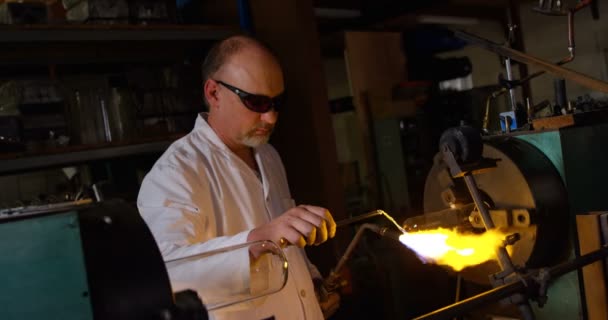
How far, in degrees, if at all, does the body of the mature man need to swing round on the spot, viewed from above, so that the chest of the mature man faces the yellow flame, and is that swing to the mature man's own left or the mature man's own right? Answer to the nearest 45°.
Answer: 0° — they already face it

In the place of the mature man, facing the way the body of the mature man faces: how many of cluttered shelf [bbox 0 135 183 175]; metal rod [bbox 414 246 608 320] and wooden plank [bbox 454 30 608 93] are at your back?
1

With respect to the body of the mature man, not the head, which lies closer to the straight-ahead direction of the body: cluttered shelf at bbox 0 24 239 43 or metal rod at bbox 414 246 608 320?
the metal rod

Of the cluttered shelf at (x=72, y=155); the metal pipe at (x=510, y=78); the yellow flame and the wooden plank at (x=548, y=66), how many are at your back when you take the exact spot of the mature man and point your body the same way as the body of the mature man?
1

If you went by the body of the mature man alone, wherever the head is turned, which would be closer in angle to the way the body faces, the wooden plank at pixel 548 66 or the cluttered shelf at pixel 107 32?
the wooden plank

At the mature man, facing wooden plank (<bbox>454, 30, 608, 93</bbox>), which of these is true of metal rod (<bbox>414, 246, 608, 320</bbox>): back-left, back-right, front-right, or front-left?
front-right

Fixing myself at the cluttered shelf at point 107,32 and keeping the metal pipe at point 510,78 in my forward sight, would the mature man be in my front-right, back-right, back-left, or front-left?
front-right

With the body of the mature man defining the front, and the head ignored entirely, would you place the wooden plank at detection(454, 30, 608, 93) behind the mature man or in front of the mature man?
in front

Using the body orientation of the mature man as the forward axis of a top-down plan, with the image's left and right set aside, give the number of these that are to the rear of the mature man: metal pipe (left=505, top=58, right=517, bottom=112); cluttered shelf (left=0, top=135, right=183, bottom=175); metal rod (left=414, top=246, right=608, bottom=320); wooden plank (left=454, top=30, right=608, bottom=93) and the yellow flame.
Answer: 1

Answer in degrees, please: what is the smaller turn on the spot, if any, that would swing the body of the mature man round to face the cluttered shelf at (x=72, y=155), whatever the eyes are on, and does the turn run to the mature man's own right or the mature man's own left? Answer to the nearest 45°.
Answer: approximately 180°

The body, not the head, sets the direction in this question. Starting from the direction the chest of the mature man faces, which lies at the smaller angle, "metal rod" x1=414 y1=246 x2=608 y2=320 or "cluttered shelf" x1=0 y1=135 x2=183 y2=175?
the metal rod

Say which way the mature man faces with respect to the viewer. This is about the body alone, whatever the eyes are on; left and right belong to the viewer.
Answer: facing the viewer and to the right of the viewer

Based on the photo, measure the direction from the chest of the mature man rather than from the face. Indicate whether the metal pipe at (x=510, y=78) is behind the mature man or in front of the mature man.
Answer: in front

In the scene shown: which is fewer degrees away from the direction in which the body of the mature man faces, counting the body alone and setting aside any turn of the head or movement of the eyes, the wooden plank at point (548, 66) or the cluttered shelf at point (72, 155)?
the wooden plank
